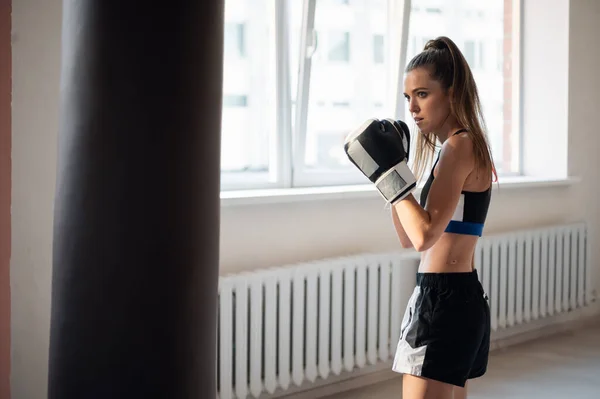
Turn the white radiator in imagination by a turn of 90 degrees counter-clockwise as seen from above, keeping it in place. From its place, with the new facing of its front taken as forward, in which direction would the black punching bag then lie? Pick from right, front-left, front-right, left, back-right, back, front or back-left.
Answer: back-right

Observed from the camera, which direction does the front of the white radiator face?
facing the viewer and to the right of the viewer

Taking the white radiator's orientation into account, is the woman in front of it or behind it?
in front
